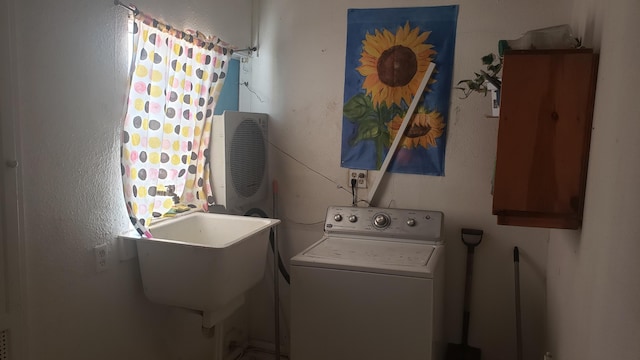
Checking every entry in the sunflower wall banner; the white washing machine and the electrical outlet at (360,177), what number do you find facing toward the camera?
3

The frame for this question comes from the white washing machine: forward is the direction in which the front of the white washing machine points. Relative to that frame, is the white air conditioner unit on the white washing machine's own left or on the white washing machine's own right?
on the white washing machine's own right

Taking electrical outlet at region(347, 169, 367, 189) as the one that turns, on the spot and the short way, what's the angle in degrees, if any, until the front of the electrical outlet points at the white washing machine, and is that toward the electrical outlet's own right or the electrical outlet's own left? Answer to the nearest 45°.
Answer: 0° — it already faces it

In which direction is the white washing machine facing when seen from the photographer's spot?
facing the viewer

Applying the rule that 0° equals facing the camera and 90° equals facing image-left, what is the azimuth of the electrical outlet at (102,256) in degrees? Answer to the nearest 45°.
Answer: approximately 315°

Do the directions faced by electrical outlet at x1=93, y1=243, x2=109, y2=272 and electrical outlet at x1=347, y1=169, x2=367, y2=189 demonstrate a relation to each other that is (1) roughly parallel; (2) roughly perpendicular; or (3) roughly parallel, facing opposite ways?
roughly perpendicular

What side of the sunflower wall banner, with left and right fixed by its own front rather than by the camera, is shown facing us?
front

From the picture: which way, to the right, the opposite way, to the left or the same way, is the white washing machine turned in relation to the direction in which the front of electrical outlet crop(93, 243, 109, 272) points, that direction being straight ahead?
to the right

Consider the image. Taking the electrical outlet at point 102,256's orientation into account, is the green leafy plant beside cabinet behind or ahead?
ahead
